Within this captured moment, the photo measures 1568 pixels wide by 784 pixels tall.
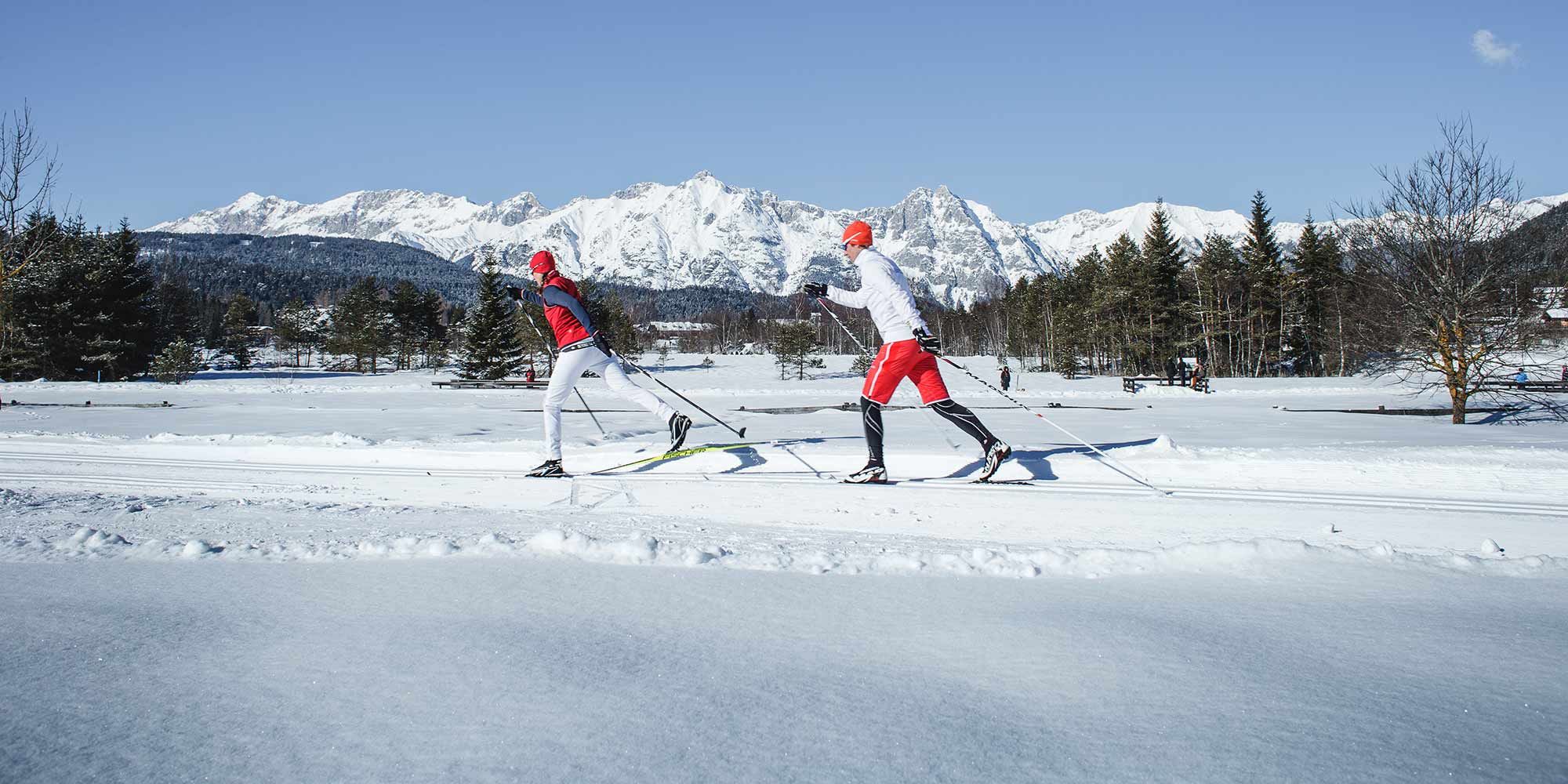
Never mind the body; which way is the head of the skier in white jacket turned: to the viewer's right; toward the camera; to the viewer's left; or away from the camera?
to the viewer's left

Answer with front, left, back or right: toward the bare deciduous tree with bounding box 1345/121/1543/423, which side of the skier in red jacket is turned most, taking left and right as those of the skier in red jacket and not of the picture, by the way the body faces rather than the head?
back

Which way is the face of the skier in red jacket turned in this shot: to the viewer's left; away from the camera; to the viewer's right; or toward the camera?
to the viewer's left

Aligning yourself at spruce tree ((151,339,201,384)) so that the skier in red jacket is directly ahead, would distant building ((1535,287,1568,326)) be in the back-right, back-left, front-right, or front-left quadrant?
front-left

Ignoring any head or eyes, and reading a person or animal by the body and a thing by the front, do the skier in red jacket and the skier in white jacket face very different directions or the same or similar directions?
same or similar directions

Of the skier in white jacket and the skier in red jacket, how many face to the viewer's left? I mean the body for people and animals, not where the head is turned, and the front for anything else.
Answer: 2

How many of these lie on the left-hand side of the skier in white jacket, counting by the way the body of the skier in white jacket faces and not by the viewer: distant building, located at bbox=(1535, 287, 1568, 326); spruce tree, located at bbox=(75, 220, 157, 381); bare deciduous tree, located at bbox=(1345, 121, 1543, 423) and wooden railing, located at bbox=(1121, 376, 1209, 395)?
0

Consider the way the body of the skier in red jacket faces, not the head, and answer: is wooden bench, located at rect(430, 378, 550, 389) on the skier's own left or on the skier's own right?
on the skier's own right

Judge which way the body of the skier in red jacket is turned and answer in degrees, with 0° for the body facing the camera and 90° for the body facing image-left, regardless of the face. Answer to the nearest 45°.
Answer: approximately 90°

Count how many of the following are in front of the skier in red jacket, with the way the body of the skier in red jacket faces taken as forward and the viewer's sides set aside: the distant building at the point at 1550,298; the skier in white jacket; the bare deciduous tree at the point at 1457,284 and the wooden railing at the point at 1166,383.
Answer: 0

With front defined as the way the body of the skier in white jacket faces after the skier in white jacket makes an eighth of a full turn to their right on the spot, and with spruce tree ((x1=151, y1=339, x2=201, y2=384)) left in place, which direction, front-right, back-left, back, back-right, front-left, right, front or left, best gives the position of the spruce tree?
front

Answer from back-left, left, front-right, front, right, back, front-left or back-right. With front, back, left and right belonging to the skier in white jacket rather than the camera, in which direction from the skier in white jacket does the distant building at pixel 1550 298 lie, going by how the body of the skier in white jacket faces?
back-right

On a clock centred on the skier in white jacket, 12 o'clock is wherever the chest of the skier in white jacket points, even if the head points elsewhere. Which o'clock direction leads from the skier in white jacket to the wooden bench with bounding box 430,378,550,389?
The wooden bench is roughly at 2 o'clock from the skier in white jacket.

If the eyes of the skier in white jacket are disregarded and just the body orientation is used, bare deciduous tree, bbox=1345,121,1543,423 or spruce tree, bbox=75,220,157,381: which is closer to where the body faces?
the spruce tree

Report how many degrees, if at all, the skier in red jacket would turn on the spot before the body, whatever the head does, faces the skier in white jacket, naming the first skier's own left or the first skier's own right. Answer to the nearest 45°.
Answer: approximately 135° to the first skier's own left

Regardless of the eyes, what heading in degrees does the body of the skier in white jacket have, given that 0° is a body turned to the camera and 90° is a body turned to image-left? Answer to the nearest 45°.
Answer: approximately 90°

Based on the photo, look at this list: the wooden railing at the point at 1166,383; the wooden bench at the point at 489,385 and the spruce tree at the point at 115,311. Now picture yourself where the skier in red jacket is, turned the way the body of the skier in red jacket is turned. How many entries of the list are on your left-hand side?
0
